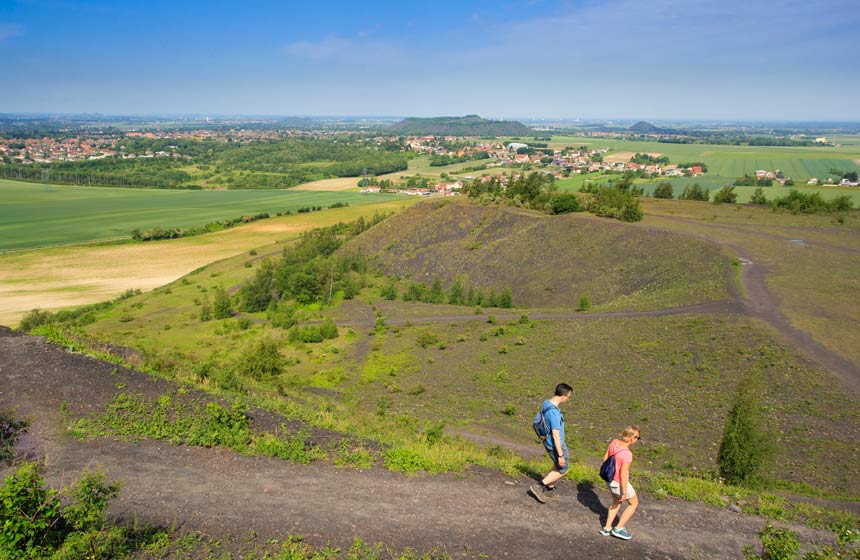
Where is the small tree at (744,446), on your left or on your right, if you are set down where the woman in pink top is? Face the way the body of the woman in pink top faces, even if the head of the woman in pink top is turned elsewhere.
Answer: on your left

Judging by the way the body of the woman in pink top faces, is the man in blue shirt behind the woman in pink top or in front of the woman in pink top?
behind

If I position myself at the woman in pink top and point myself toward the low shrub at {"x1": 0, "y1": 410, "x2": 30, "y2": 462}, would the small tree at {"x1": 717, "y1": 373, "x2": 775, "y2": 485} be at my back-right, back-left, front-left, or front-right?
back-right

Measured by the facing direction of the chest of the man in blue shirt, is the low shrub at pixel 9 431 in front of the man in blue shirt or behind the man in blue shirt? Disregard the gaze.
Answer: behind

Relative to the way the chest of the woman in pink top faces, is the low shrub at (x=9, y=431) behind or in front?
behind

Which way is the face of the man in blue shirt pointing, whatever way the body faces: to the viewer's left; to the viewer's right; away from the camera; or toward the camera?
to the viewer's right

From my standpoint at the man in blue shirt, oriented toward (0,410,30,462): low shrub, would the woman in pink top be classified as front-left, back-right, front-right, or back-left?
back-left

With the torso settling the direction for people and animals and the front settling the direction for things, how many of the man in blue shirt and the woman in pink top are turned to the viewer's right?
2

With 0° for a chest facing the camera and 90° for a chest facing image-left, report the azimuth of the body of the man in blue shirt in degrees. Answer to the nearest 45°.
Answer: approximately 270°

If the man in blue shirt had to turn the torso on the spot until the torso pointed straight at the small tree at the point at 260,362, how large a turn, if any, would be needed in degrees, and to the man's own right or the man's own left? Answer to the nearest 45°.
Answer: approximately 135° to the man's own left

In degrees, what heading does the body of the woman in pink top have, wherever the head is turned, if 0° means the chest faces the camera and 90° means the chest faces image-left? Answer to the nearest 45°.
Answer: approximately 270°

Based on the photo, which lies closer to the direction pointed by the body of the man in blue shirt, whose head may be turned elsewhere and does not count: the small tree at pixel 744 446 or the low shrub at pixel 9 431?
the small tree
